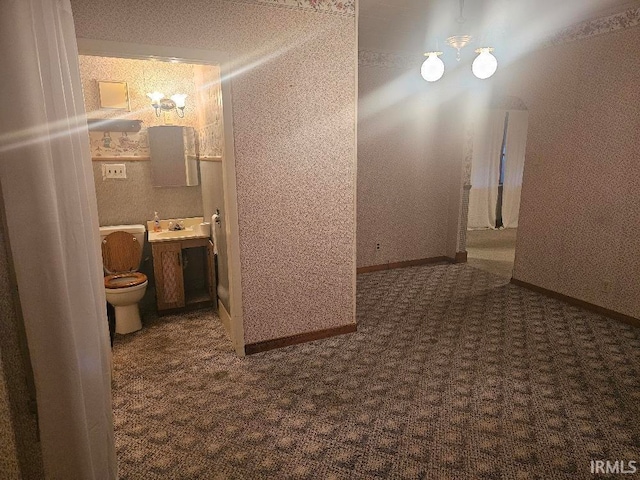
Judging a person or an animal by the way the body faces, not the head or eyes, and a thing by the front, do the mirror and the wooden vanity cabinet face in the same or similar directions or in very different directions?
same or similar directions

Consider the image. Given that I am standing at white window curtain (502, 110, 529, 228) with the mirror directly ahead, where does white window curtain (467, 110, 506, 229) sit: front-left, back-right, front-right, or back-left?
front-right

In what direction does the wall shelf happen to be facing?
toward the camera

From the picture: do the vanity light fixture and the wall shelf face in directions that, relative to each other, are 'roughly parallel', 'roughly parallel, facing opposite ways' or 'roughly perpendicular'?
roughly parallel

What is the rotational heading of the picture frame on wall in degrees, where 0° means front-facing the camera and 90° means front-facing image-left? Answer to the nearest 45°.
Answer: approximately 0°

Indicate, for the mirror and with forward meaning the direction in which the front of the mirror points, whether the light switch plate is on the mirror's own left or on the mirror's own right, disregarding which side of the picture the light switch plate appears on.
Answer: on the mirror's own right

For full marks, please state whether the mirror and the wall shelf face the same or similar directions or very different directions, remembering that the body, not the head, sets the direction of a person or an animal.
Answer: same or similar directions

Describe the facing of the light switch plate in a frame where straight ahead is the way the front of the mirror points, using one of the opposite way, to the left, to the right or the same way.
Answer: the same way

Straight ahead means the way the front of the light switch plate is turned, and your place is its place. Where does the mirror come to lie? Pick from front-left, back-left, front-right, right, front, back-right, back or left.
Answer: left

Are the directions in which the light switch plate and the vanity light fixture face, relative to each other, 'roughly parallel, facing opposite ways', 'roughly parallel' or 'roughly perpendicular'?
roughly parallel

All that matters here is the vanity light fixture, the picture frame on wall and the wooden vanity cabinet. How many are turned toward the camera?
3

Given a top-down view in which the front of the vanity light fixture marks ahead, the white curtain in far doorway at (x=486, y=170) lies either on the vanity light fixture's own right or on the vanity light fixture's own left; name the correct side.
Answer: on the vanity light fixture's own left

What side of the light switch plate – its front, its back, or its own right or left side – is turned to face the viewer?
front

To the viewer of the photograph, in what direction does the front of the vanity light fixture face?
facing the viewer

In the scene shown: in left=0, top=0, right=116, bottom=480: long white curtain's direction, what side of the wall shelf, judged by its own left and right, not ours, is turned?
front

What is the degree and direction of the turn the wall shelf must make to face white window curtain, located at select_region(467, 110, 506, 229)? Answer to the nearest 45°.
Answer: approximately 90° to its left

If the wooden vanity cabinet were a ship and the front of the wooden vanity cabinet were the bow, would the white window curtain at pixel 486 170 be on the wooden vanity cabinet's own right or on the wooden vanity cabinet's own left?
on the wooden vanity cabinet's own left
